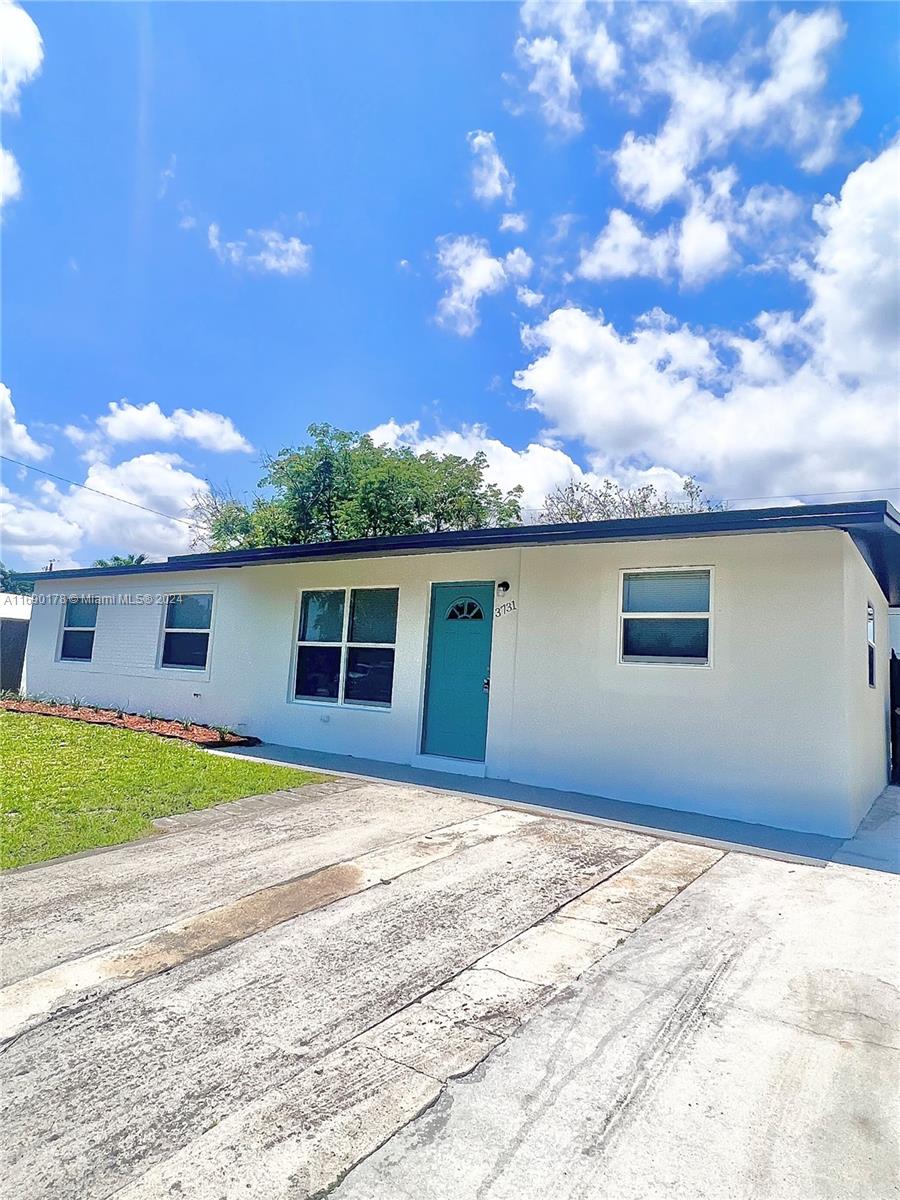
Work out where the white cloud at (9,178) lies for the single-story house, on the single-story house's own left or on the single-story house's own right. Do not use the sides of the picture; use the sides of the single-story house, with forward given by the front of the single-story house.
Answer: on the single-story house's own right

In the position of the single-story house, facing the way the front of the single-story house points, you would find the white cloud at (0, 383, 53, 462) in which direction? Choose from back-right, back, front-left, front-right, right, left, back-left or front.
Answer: right

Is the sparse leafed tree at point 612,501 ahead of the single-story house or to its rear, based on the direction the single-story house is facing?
to the rear

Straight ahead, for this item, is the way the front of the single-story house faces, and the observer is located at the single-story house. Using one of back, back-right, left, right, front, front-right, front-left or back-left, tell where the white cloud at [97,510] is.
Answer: right

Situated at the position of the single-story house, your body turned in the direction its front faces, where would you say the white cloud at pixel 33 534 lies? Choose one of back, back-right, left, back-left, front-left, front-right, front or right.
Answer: right

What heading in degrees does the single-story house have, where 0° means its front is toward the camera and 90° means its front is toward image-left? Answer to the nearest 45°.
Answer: approximately 45°

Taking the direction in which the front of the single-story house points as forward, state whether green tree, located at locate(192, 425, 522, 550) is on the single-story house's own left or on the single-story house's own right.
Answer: on the single-story house's own right

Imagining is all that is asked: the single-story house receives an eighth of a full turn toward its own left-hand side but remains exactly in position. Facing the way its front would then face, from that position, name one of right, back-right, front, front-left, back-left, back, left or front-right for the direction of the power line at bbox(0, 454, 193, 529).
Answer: back-right
